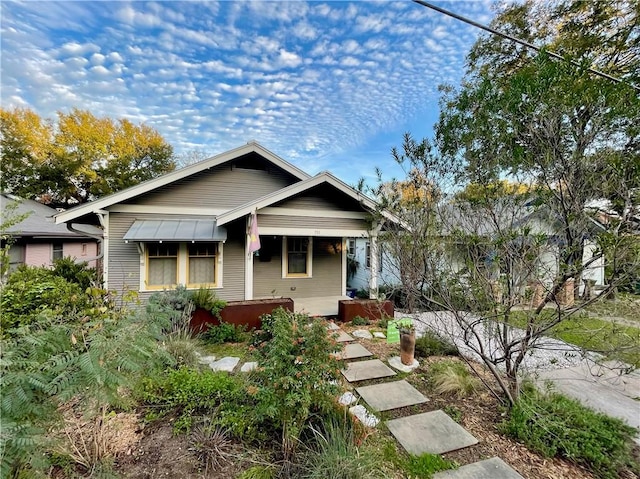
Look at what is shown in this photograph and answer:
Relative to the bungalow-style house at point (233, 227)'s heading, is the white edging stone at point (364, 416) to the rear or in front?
in front

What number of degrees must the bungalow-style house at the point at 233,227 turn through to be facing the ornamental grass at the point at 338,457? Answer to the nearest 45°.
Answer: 0° — it already faces it

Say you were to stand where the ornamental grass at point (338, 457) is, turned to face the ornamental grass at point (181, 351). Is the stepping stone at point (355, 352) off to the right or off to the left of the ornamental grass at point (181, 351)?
right

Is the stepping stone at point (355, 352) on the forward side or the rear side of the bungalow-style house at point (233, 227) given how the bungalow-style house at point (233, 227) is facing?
on the forward side

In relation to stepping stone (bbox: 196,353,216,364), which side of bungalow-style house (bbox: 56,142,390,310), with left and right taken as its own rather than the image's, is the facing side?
front

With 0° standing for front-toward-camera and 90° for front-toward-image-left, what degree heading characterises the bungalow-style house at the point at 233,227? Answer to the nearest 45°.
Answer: approximately 0°

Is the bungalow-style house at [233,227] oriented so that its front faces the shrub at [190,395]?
yes

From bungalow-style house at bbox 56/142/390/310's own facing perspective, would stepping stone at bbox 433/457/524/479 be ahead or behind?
ahead

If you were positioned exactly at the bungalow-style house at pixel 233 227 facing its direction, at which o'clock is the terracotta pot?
The terracotta pot is roughly at 11 o'clock from the bungalow-style house.

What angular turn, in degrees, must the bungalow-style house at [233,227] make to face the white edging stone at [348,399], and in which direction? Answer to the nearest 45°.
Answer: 0° — it already faces it

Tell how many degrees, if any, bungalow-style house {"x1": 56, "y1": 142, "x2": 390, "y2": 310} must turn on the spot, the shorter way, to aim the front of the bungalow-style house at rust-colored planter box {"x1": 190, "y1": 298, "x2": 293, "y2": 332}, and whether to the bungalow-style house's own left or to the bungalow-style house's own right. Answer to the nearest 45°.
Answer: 0° — it already faces it

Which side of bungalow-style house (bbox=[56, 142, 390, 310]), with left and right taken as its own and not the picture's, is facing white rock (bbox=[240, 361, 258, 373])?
front

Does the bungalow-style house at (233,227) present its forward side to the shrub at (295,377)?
yes
